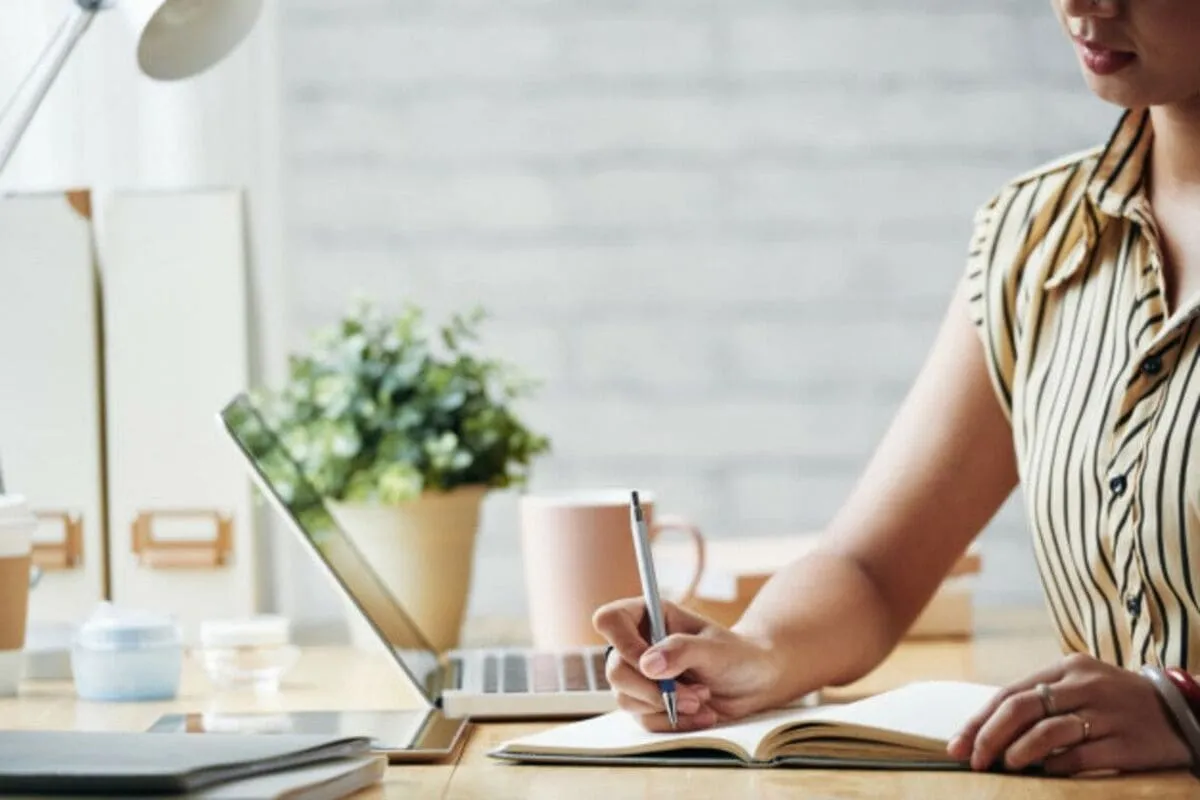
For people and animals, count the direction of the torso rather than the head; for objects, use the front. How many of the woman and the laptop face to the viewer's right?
1

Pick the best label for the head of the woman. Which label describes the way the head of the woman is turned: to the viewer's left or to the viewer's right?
to the viewer's left

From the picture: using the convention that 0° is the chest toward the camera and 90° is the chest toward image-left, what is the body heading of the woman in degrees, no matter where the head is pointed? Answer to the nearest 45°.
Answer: approximately 45°

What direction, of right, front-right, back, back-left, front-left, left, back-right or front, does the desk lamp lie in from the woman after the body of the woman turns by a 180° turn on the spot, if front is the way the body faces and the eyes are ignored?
back-left

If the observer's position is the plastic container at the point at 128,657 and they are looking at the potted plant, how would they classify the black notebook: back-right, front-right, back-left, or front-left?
back-right

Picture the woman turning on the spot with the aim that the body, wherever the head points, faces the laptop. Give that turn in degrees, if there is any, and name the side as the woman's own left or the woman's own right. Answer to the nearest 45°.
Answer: approximately 45° to the woman's own right

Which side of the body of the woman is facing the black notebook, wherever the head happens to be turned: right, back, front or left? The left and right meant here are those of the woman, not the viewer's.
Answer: front

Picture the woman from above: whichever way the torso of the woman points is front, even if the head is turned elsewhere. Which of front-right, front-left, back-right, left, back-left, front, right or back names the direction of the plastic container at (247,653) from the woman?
front-right

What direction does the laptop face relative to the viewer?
to the viewer's right
